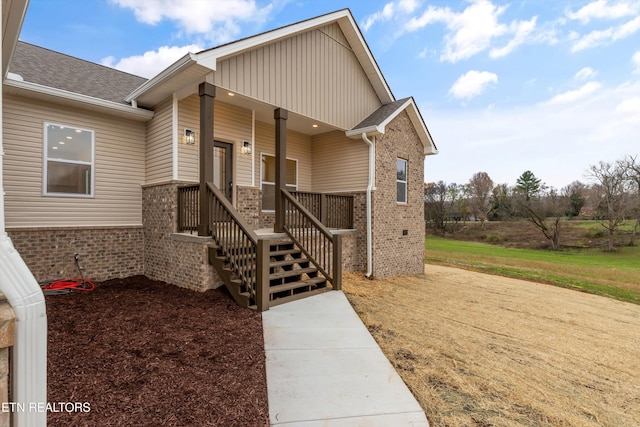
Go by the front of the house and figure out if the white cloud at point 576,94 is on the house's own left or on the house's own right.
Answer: on the house's own left

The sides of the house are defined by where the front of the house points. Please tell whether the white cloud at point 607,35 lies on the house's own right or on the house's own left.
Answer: on the house's own left

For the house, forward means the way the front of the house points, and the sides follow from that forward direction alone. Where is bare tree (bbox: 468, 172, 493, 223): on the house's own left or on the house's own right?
on the house's own left

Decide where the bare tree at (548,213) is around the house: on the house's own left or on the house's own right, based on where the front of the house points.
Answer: on the house's own left

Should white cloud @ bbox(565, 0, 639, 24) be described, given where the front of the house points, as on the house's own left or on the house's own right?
on the house's own left

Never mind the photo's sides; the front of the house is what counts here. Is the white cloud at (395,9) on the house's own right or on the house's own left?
on the house's own left

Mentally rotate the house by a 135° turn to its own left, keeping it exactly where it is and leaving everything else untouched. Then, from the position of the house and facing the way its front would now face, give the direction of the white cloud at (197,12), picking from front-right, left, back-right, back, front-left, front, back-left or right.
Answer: front

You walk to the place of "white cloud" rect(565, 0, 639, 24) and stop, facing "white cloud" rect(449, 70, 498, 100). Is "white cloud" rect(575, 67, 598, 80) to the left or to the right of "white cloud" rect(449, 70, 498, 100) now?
right

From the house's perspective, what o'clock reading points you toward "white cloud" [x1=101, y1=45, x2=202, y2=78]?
The white cloud is roughly at 7 o'clock from the house.

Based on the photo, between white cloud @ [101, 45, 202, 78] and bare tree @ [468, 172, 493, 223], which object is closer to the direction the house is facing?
the bare tree

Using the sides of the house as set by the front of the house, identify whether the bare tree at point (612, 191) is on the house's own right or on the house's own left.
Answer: on the house's own left

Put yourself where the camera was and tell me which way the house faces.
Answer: facing the viewer and to the right of the viewer
